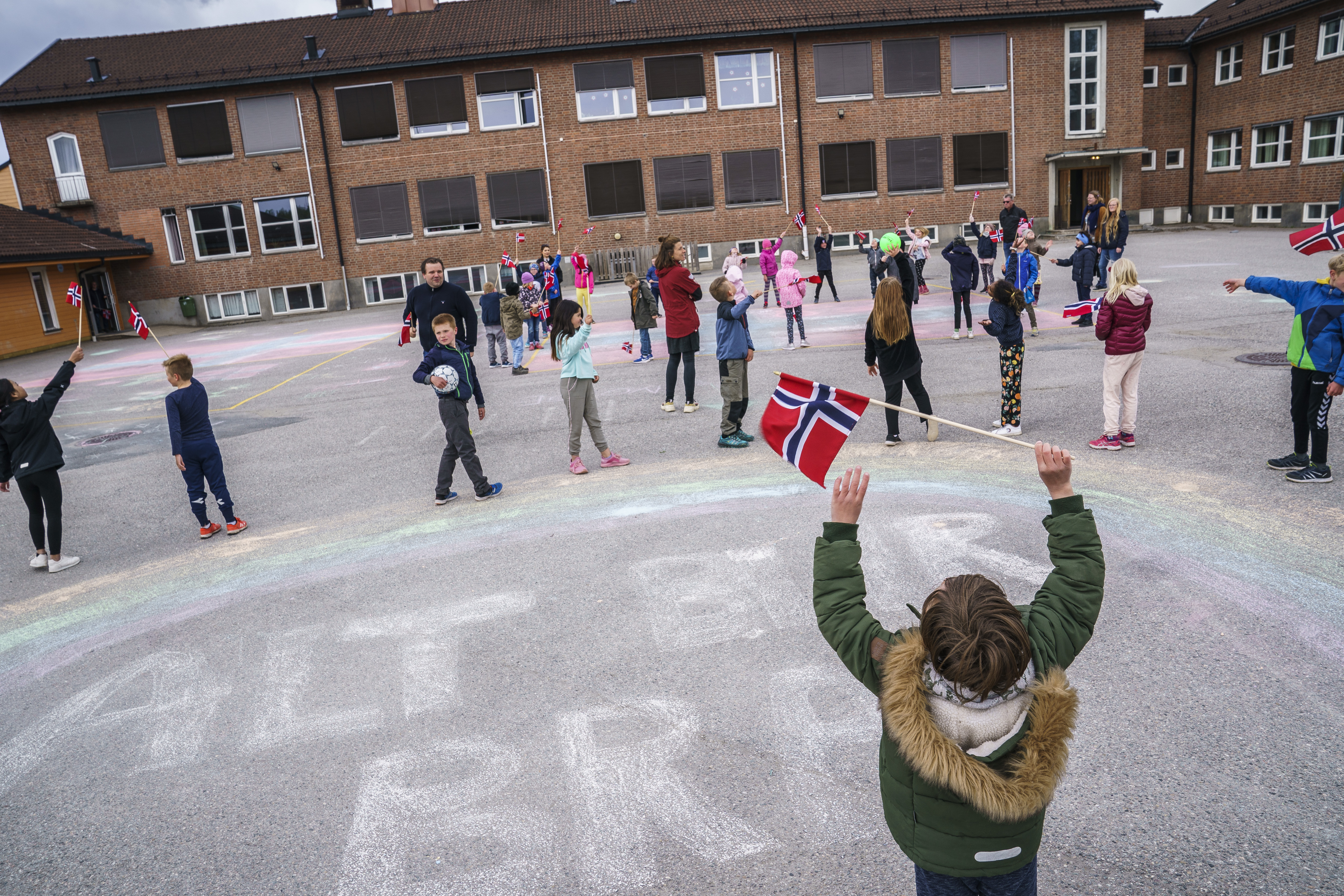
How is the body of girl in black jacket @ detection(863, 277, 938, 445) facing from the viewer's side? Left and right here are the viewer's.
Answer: facing away from the viewer

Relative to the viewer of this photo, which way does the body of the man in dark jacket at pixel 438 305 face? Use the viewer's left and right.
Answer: facing the viewer

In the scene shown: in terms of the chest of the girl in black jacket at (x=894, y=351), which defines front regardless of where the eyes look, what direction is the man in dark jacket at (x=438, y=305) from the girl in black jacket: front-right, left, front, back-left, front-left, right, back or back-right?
left

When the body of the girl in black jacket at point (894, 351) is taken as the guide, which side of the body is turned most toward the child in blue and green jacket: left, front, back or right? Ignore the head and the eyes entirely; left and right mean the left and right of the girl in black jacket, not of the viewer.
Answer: right

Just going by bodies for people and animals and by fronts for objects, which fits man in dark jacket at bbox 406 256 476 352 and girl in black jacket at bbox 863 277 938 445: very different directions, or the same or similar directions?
very different directions

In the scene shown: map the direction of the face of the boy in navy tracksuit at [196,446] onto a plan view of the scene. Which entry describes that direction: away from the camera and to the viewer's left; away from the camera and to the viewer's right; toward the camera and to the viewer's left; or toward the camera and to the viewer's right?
away from the camera and to the viewer's left

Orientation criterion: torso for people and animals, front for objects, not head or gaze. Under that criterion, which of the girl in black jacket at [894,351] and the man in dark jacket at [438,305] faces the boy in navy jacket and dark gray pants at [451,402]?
the man in dark jacket

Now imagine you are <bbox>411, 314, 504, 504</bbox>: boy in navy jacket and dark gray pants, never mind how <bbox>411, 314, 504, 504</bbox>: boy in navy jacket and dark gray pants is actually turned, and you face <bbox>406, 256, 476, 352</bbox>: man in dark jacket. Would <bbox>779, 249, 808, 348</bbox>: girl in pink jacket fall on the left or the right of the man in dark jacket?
right

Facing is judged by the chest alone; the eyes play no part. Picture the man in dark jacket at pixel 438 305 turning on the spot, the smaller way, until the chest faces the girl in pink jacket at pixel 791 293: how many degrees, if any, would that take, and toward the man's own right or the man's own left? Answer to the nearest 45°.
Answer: approximately 135° to the man's own left

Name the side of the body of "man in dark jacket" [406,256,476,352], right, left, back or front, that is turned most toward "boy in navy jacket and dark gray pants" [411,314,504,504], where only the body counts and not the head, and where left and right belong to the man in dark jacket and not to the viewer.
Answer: front

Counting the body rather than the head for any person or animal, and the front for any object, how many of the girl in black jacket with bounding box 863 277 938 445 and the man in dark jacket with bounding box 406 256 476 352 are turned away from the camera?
1

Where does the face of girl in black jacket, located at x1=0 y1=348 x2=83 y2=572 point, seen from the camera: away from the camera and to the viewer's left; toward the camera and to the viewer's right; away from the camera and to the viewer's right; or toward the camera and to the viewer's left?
away from the camera and to the viewer's right

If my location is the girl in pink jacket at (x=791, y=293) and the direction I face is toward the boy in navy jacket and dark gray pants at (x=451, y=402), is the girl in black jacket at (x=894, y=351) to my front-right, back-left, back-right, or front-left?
front-left

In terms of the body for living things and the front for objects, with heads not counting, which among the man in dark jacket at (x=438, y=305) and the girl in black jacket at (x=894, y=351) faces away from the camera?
the girl in black jacket

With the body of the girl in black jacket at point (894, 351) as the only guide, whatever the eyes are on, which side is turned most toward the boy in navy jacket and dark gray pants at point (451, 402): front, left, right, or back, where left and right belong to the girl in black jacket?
left
